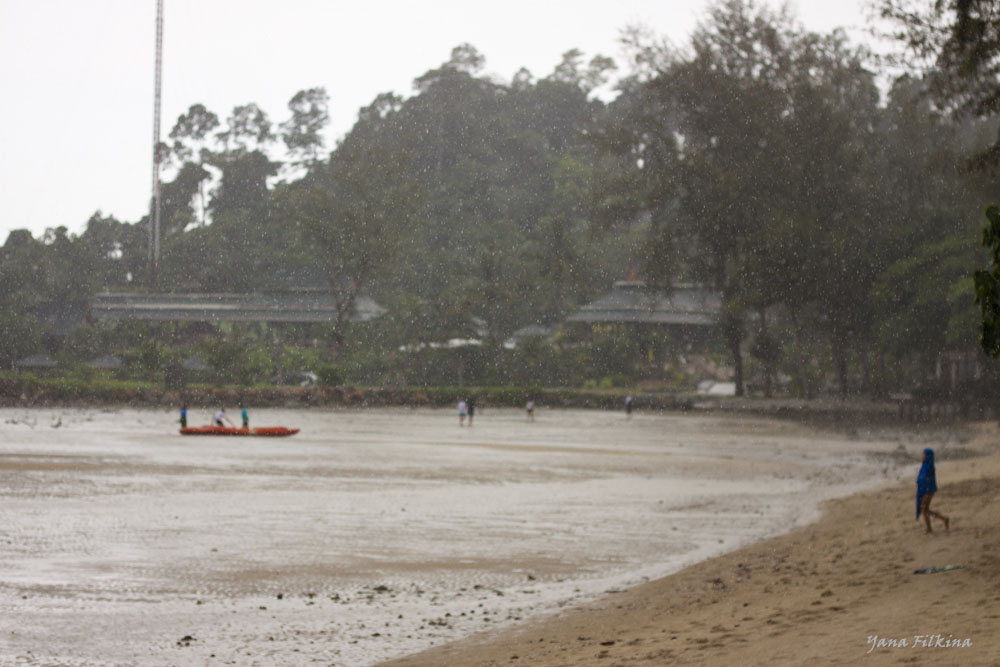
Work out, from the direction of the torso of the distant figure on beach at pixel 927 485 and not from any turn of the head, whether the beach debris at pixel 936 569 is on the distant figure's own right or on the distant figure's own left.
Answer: on the distant figure's own left

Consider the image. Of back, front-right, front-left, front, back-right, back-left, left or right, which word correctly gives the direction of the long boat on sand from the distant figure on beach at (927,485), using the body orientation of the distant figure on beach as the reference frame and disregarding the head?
front-right

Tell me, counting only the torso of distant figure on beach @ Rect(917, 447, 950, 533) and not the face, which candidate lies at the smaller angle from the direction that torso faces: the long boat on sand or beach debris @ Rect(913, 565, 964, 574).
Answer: the long boat on sand

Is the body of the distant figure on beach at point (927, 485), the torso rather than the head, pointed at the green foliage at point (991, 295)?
no

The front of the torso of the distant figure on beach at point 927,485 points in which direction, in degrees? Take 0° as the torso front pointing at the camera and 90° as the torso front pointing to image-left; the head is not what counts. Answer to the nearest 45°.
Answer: approximately 90°
